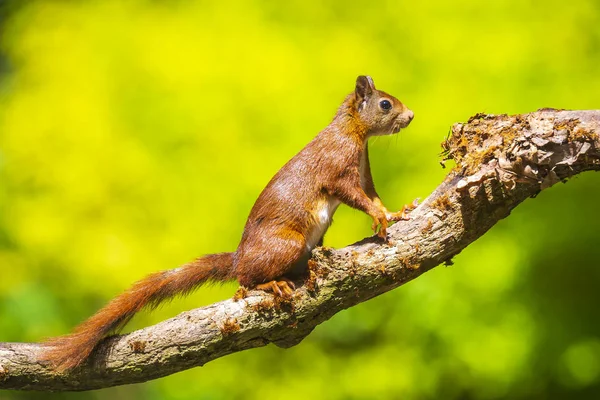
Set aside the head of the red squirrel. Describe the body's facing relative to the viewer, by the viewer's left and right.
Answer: facing to the right of the viewer
